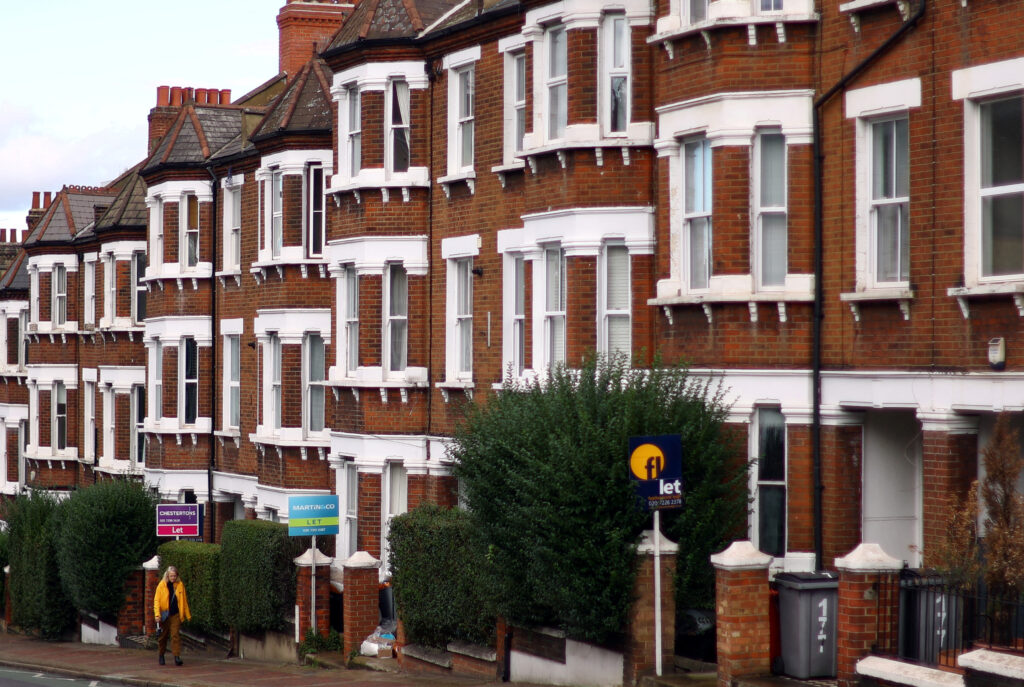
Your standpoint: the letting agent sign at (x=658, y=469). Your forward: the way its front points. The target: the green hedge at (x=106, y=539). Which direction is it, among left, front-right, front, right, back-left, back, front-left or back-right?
back-right

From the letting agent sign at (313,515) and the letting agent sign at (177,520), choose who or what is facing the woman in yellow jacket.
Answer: the letting agent sign at (177,520)

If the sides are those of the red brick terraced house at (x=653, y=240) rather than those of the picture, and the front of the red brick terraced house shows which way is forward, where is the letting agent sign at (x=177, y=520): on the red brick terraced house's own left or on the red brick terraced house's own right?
on the red brick terraced house's own right

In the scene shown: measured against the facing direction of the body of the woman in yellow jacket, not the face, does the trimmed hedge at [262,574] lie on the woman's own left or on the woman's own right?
on the woman's own left

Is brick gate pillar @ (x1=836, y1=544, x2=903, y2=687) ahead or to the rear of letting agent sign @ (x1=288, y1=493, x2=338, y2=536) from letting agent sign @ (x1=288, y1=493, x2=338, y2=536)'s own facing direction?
ahead

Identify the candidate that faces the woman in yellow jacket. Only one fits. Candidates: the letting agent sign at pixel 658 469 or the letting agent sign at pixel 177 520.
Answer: the letting agent sign at pixel 177 520

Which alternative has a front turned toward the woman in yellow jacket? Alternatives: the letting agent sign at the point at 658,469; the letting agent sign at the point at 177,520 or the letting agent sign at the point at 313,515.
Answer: the letting agent sign at the point at 177,520

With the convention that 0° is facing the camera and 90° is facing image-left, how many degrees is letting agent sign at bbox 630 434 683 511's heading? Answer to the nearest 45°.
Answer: approximately 0°

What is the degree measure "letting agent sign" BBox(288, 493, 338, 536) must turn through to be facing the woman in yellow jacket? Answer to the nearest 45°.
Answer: approximately 135° to its right
